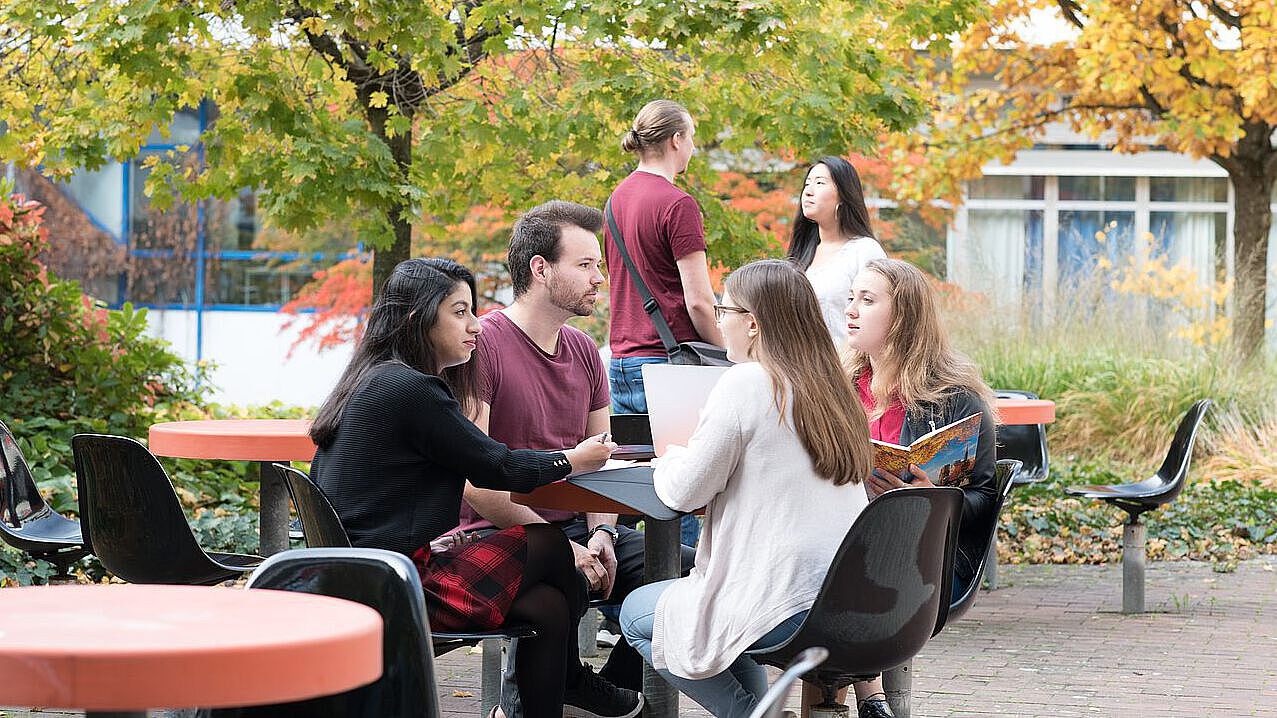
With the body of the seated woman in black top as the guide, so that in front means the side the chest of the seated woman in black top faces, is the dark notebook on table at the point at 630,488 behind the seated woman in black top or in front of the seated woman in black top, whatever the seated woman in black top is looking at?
in front

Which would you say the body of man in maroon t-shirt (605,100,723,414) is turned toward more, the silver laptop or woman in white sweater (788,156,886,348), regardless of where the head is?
the woman in white sweater

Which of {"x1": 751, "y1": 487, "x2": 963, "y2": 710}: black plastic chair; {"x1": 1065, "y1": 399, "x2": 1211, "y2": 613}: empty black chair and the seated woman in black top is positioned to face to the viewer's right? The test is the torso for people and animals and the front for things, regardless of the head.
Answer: the seated woman in black top

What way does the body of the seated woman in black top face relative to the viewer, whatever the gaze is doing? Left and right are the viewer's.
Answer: facing to the right of the viewer

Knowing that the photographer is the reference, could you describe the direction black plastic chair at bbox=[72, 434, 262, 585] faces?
facing away from the viewer and to the right of the viewer

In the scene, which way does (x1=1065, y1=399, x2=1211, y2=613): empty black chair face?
to the viewer's left

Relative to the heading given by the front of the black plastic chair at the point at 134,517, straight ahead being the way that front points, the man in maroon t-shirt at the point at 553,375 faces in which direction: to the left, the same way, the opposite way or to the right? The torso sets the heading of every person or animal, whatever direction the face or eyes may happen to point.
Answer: to the right

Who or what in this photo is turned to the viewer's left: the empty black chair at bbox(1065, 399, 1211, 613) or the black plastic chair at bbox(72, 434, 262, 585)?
the empty black chair

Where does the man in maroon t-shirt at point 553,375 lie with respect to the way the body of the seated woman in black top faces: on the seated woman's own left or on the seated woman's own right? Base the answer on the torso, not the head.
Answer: on the seated woman's own left

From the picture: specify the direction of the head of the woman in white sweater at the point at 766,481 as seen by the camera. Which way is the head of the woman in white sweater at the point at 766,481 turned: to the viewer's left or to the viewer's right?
to the viewer's left

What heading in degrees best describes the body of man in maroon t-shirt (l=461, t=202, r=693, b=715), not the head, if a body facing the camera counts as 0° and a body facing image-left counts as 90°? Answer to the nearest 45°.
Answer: approximately 315°
